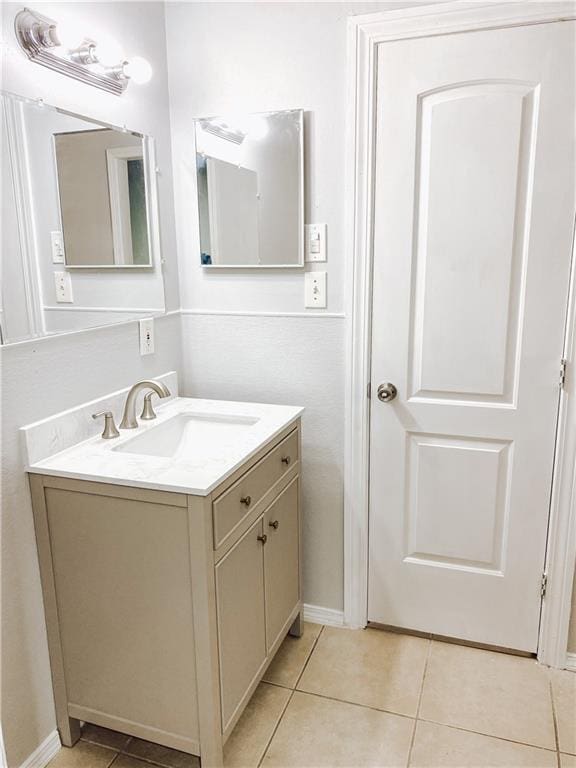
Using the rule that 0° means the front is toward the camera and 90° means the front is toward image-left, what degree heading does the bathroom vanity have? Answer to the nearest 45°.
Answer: approximately 315°

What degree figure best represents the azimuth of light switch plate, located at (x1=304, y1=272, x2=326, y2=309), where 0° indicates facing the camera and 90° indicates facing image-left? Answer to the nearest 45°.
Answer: approximately 0°

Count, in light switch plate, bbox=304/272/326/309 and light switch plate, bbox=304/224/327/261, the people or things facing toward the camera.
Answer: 2

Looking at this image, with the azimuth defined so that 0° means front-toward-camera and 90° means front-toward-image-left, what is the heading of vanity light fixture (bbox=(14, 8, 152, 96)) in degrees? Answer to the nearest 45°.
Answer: approximately 315°

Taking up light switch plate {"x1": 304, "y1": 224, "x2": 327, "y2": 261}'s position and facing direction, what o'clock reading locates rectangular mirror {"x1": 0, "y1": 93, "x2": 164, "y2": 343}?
The rectangular mirror is roughly at 2 o'clock from the light switch plate.
